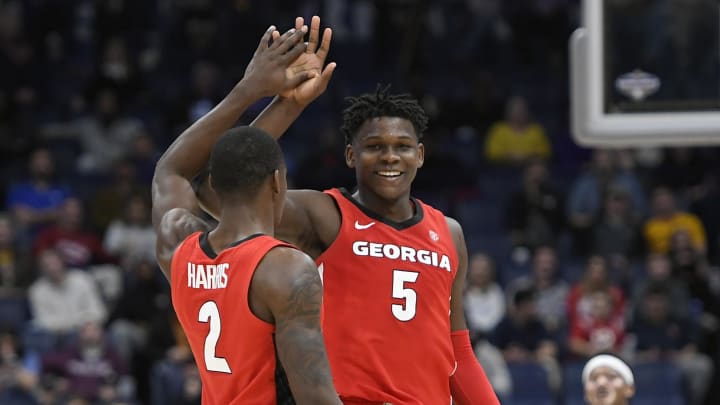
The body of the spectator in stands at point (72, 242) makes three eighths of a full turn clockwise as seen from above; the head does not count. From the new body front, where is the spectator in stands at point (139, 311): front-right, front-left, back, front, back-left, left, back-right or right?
back

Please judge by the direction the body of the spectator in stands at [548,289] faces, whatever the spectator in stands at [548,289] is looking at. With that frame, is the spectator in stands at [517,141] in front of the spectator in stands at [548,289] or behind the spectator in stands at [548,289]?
behind

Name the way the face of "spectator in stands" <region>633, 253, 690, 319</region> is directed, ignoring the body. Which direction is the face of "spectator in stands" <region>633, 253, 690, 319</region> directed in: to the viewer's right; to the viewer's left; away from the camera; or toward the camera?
toward the camera

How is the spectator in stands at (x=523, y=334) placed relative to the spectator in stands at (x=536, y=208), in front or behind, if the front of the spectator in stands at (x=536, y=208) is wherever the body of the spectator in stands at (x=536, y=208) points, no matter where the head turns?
in front

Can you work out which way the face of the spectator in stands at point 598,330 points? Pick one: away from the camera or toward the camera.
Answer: toward the camera

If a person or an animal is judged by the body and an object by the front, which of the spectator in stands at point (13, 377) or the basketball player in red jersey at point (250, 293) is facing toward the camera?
the spectator in stands

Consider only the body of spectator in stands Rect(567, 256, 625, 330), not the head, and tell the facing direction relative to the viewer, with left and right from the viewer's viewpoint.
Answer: facing the viewer

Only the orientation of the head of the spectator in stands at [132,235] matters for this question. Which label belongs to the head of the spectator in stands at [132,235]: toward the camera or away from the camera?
toward the camera

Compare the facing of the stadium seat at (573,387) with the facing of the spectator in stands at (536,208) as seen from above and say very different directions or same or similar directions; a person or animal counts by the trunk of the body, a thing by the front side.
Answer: same or similar directions

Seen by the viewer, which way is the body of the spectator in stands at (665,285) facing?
toward the camera

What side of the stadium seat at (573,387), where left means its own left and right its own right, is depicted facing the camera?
front

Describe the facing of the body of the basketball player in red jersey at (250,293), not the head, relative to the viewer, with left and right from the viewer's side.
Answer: facing away from the viewer and to the right of the viewer

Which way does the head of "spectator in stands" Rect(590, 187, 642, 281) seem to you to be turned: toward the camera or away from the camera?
toward the camera

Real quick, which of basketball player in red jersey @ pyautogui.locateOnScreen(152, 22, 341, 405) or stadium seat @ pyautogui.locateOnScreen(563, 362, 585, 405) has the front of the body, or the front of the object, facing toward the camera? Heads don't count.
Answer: the stadium seat

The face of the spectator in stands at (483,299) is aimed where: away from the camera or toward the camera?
toward the camera

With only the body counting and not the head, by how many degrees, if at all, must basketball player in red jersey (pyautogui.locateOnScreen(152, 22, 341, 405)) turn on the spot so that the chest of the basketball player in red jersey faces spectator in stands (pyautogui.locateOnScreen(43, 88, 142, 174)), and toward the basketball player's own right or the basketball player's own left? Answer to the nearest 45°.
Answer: approximately 45° to the basketball player's own left

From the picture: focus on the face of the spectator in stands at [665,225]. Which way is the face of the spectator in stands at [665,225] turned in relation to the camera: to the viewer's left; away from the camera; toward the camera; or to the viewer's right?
toward the camera

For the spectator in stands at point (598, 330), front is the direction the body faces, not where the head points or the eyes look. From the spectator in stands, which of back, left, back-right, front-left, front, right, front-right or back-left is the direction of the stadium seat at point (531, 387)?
front-right
